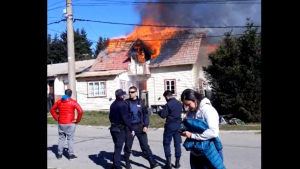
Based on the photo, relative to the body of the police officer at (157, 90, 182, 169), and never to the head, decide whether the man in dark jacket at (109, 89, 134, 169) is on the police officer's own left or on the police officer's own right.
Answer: on the police officer's own left

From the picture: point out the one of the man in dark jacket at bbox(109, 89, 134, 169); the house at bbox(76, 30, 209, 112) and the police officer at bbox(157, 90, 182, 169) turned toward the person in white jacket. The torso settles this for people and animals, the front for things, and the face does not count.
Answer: the house

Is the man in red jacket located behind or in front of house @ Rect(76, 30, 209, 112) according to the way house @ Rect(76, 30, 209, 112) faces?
in front

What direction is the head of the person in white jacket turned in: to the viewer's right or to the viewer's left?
to the viewer's left

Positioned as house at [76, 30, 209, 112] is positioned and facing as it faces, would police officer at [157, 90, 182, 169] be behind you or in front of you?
in front

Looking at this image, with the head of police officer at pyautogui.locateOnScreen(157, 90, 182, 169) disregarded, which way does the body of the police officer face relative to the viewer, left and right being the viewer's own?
facing away from the viewer and to the left of the viewer

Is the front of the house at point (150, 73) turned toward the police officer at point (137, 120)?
yes

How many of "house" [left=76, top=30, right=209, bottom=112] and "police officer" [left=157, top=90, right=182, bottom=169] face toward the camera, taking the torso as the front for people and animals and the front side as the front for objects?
1

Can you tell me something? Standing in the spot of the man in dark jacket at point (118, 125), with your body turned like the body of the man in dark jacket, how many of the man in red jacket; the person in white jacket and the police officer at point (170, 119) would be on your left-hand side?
1

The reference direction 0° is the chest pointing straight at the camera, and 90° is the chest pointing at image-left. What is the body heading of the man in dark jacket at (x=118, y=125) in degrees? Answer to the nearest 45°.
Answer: approximately 225°

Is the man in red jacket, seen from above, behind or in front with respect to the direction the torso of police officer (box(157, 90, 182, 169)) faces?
in front
